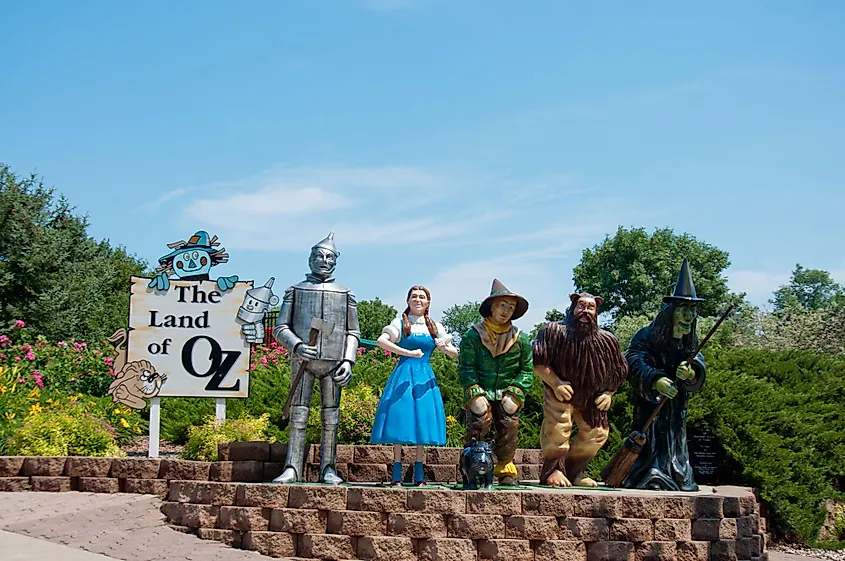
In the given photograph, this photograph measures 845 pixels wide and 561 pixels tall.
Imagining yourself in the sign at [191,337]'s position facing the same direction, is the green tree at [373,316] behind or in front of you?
behind

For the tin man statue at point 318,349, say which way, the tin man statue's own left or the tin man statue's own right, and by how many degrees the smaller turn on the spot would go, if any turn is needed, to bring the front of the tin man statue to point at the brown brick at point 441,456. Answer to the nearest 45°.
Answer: approximately 135° to the tin man statue's own left

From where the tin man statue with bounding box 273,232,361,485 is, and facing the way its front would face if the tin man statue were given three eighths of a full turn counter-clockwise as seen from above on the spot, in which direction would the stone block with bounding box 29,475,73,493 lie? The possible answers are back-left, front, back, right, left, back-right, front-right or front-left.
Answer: left

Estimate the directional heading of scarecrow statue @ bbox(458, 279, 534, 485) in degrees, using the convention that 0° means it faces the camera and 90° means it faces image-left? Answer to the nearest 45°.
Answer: approximately 0°

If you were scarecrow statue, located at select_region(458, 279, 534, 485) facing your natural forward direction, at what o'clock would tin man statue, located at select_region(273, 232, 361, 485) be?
The tin man statue is roughly at 3 o'clock from the scarecrow statue.

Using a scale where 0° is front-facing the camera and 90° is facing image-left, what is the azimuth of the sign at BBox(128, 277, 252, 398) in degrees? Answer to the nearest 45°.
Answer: approximately 0°
